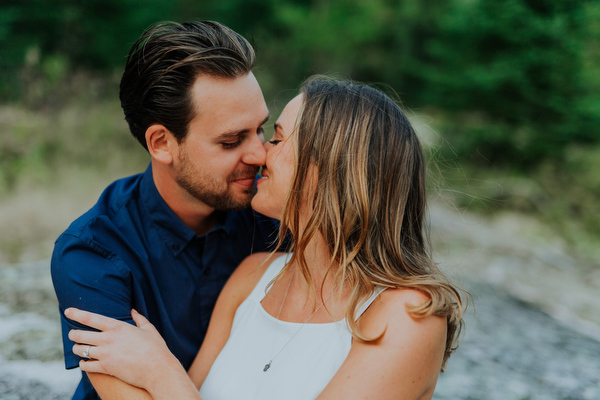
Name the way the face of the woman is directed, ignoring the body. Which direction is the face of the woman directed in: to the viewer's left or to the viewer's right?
to the viewer's left

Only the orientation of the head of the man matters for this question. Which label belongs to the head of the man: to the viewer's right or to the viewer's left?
to the viewer's right

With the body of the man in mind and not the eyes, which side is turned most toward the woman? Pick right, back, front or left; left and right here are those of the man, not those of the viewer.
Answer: front

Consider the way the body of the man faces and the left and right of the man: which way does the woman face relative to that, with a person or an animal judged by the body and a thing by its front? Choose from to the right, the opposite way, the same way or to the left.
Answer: to the right

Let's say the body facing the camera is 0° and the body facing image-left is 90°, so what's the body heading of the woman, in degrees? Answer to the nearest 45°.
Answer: approximately 45°

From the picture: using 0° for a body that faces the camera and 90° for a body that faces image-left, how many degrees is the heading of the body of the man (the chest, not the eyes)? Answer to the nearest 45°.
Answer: approximately 315°

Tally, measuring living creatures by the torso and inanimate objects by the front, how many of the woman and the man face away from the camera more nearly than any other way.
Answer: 0

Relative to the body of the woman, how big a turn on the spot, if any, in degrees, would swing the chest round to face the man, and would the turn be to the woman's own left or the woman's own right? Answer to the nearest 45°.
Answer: approximately 90° to the woman's own right
